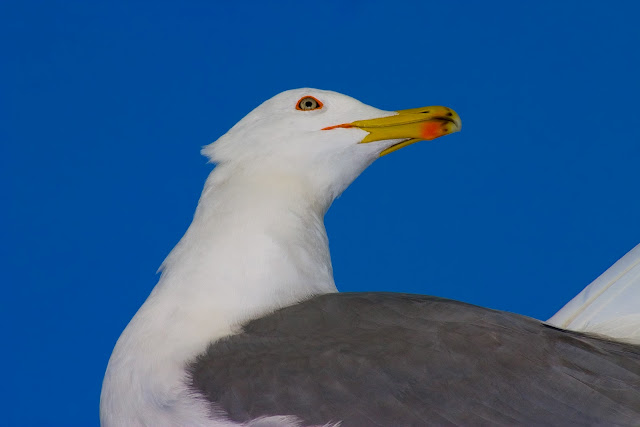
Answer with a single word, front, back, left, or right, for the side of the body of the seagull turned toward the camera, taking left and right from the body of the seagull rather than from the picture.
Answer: left
